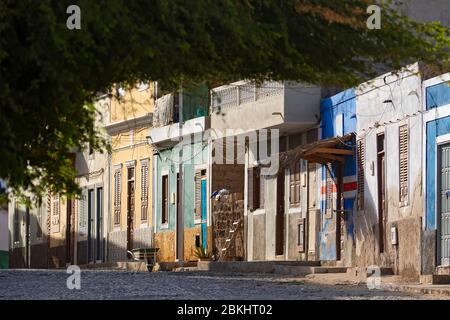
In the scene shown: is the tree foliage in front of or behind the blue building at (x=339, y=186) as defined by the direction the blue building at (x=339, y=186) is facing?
in front

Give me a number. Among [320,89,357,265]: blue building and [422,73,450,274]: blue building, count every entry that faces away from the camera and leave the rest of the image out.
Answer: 0

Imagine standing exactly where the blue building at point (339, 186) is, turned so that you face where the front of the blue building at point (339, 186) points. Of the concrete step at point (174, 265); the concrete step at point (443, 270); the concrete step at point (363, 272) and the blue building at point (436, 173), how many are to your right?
1

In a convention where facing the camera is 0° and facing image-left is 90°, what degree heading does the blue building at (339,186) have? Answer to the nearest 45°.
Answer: approximately 45°

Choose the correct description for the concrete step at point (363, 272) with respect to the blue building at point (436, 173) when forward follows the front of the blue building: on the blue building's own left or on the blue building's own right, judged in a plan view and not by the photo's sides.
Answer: on the blue building's own right

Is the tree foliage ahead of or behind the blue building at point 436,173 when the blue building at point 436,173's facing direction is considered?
ahead

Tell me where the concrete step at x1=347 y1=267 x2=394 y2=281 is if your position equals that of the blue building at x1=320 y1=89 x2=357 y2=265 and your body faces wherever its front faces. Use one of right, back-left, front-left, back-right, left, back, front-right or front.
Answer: front-left

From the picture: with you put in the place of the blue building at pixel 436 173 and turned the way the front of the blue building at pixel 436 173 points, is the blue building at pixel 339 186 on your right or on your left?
on your right

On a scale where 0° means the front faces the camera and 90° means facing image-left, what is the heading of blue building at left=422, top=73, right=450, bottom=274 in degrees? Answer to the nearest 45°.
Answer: approximately 45°

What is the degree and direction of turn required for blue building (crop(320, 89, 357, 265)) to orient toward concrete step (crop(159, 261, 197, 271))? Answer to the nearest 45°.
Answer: approximately 90° to its right
